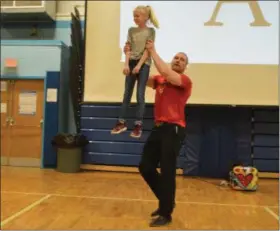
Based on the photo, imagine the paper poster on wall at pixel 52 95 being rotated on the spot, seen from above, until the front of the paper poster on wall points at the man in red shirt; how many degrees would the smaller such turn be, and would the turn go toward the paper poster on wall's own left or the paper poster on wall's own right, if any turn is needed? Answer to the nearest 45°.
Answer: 0° — it already faces them

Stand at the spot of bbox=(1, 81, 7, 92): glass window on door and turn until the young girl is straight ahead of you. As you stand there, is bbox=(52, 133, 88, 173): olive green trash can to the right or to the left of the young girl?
left

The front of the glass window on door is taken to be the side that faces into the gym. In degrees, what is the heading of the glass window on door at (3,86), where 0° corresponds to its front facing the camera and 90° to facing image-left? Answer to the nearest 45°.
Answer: approximately 0°

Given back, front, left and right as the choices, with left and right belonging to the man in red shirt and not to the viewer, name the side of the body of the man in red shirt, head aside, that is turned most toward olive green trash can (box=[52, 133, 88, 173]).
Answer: right

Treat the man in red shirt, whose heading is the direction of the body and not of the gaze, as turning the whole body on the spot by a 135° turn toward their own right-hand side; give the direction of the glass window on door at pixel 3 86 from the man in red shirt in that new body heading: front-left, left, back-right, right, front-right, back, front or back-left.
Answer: front-left

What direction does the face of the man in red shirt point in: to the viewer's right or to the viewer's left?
to the viewer's left

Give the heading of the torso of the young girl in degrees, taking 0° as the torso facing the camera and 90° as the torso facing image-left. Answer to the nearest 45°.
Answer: approximately 45°

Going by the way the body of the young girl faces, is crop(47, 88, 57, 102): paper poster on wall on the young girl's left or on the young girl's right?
on the young girl's right

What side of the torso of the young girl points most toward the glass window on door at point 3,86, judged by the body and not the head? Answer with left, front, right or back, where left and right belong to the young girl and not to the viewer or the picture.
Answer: right

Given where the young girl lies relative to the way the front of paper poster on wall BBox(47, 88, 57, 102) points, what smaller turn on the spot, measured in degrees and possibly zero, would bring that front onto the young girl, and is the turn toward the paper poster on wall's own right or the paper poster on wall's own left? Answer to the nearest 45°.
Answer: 0° — it already faces them
